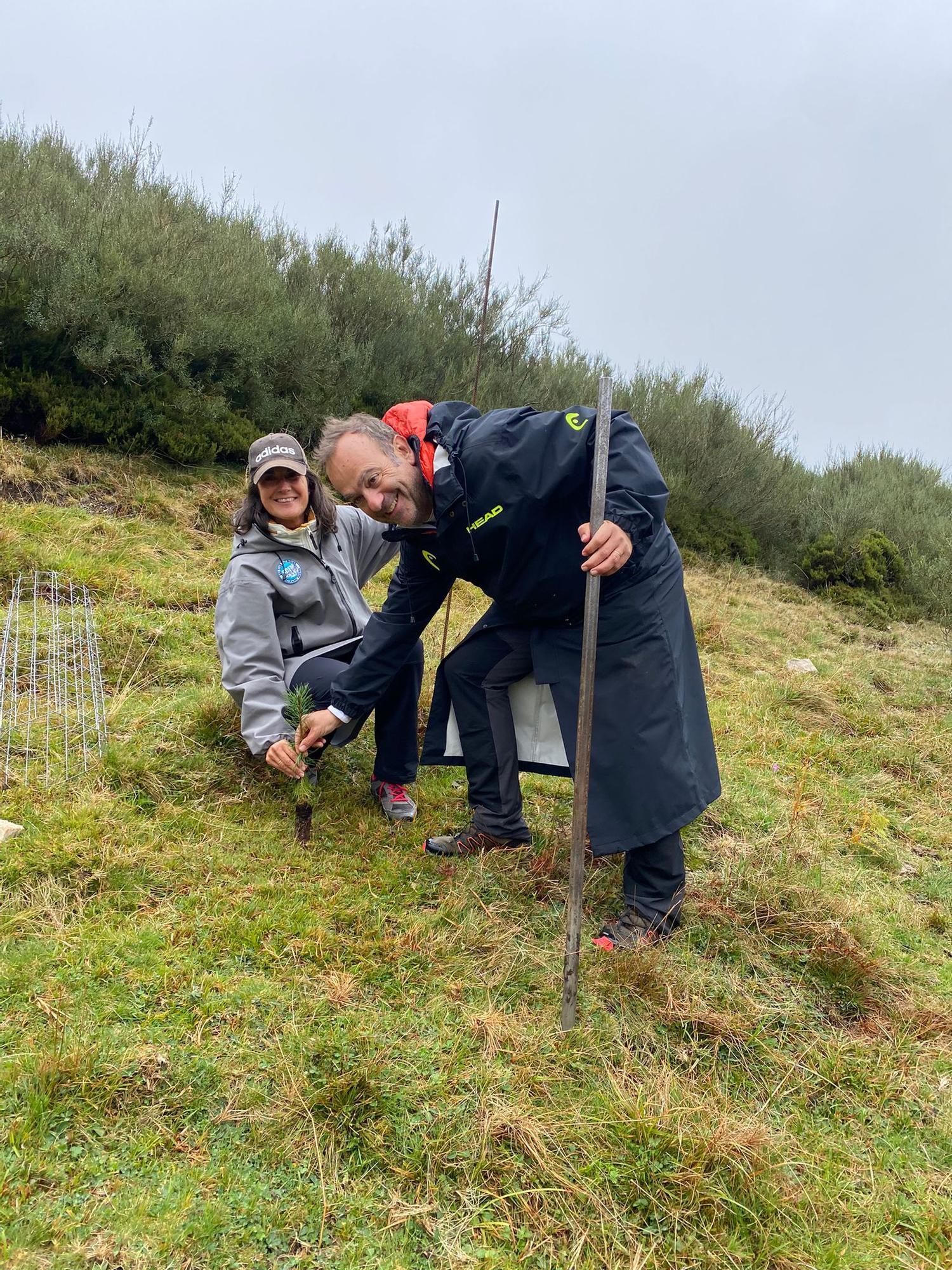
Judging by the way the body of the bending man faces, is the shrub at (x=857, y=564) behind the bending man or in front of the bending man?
behind

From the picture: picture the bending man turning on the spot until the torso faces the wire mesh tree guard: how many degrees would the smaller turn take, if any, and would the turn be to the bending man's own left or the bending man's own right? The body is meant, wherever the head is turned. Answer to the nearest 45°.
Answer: approximately 90° to the bending man's own right

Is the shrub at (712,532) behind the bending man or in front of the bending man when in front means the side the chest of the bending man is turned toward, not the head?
behind

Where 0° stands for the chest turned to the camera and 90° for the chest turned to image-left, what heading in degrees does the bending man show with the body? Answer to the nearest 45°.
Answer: approximately 45°
